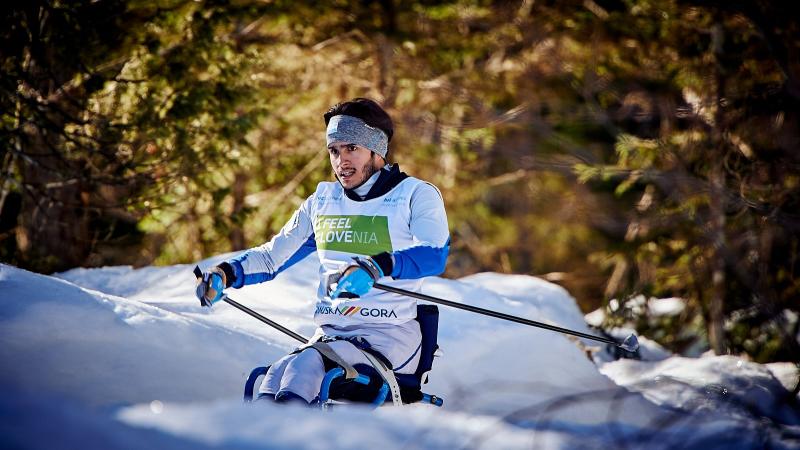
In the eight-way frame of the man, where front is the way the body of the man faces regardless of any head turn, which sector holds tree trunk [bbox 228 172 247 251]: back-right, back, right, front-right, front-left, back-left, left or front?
back-right

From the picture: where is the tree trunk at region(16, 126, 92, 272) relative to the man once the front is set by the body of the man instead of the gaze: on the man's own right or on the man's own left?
on the man's own right

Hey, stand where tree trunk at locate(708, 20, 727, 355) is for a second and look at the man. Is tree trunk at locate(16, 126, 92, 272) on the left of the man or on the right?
right

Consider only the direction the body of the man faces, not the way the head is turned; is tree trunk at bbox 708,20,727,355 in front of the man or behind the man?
behind

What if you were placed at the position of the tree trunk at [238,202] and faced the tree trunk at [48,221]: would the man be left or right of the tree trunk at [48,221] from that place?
left

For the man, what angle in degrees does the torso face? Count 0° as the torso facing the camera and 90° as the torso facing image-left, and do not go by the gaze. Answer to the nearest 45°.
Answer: approximately 45°

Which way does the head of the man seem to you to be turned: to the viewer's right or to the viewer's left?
to the viewer's left
